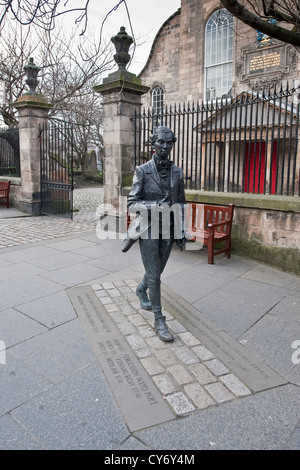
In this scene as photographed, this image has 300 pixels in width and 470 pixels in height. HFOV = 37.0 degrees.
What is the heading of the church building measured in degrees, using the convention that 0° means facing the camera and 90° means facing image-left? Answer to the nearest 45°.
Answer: approximately 45°

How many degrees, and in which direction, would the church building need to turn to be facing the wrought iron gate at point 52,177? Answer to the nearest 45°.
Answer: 0° — it already faces it

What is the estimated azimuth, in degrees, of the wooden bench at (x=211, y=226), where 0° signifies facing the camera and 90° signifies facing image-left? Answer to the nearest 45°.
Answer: approximately 45°

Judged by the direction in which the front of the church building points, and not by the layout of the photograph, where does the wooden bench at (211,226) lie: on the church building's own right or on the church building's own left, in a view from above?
on the church building's own left

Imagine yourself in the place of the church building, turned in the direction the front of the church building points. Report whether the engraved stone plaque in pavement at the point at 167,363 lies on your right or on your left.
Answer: on your left
